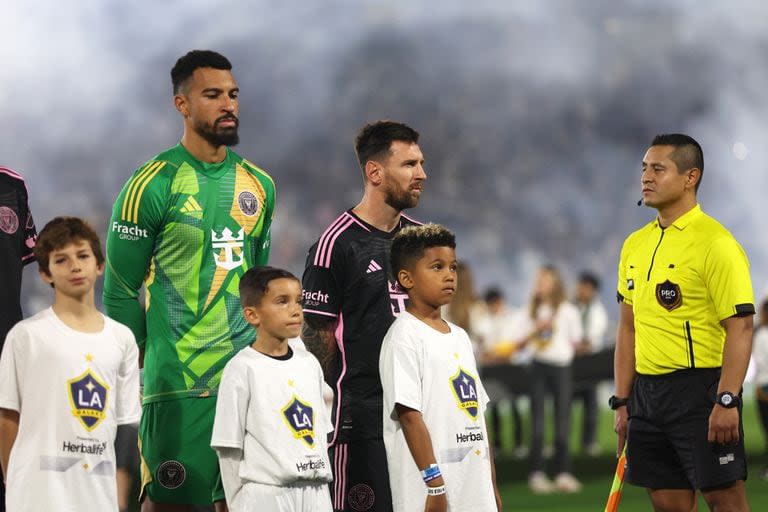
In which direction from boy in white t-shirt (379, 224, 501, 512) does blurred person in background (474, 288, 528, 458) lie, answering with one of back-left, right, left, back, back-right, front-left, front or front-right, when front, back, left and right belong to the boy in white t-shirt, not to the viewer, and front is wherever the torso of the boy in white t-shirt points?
back-left

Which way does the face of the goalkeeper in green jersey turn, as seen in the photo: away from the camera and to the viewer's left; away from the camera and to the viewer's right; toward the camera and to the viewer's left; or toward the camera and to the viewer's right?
toward the camera and to the viewer's right

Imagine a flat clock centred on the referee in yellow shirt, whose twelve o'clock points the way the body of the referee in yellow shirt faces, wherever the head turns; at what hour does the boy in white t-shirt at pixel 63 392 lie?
The boy in white t-shirt is roughly at 12 o'clock from the referee in yellow shirt.

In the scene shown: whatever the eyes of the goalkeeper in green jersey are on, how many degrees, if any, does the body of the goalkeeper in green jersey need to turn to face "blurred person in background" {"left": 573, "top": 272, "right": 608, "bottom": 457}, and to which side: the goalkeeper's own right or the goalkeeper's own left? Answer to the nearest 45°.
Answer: approximately 90° to the goalkeeper's own left

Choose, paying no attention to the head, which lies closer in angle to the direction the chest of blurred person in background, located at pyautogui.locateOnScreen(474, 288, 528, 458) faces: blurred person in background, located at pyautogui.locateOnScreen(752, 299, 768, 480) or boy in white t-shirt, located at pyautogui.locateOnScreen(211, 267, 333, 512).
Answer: the boy in white t-shirt

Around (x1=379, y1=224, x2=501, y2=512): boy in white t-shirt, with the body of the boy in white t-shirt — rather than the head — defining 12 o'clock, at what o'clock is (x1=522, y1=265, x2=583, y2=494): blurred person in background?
The blurred person in background is roughly at 8 o'clock from the boy in white t-shirt.

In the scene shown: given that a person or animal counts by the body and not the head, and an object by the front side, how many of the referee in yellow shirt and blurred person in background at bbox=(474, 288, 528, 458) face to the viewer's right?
0

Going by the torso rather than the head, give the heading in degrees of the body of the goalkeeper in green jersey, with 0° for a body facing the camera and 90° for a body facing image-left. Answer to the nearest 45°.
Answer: approximately 315°

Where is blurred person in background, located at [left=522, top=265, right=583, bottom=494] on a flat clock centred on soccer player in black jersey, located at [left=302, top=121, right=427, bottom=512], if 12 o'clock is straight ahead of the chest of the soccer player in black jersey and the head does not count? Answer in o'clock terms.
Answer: The blurred person in background is roughly at 8 o'clock from the soccer player in black jersey.

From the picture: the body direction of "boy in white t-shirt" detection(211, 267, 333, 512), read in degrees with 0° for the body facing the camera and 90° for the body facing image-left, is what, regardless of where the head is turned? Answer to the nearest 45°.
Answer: approximately 315°

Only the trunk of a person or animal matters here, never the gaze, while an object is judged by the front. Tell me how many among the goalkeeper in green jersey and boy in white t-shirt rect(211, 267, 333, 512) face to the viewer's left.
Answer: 0

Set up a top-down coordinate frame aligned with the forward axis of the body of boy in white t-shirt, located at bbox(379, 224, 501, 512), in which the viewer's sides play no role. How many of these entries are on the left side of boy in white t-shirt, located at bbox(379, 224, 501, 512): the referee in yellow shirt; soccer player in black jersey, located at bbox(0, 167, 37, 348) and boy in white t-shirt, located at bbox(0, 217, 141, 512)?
1
